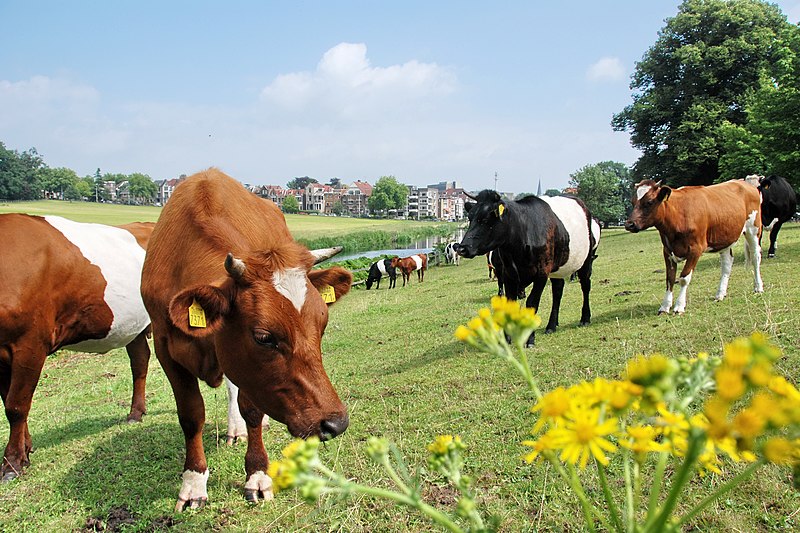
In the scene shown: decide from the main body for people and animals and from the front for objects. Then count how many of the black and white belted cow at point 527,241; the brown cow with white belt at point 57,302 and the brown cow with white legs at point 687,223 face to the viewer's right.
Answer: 0

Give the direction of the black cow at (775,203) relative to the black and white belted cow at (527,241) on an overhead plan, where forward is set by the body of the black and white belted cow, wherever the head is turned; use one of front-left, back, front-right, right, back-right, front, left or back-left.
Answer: back

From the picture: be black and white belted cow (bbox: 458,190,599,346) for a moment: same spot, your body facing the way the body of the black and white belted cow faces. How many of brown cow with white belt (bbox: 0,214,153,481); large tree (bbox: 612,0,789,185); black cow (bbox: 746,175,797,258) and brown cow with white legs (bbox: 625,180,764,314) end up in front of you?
1

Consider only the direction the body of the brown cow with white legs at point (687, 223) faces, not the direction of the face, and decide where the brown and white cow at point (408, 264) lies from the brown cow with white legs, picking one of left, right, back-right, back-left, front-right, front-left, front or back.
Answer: right

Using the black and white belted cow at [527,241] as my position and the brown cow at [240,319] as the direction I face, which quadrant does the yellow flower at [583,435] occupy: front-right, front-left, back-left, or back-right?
front-left

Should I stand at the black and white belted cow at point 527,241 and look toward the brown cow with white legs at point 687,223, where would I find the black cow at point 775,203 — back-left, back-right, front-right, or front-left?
front-left

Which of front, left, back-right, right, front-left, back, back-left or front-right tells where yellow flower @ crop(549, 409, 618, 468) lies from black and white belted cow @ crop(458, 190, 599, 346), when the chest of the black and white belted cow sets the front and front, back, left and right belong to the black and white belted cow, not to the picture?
front-left

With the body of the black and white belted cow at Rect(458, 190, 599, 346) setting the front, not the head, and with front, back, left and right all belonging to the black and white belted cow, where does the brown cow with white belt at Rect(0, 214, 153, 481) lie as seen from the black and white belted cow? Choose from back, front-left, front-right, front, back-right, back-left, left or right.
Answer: front

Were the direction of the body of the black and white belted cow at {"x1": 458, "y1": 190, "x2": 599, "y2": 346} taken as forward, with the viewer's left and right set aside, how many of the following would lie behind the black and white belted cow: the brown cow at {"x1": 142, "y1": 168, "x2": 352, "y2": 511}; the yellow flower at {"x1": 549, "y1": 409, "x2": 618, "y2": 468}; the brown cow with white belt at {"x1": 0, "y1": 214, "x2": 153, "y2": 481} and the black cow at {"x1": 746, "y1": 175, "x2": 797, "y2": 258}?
1

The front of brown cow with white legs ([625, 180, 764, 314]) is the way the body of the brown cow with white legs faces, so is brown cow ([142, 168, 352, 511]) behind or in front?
in front

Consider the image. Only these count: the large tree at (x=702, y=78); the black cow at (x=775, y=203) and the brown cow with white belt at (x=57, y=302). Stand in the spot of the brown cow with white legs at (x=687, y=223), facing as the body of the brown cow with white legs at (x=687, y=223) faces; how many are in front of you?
1

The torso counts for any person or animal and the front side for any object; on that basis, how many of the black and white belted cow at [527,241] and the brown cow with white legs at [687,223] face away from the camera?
0

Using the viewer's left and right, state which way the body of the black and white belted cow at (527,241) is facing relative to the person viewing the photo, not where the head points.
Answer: facing the viewer and to the left of the viewer

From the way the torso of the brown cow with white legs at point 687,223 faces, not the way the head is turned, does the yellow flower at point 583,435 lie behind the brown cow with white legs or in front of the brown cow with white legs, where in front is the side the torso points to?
in front

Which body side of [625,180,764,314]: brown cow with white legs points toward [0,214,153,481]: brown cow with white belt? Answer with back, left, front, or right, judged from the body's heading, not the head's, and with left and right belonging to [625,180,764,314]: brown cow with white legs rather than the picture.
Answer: front

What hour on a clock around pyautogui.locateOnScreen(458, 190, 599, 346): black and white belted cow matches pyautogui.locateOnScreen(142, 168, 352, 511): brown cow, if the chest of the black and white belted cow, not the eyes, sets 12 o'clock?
The brown cow is roughly at 11 o'clock from the black and white belted cow.
